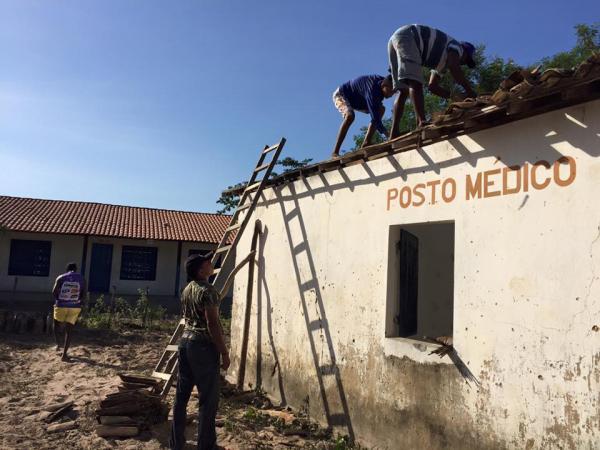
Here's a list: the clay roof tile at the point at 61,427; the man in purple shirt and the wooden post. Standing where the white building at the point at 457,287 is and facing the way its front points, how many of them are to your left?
0

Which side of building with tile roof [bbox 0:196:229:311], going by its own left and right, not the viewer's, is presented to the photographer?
front

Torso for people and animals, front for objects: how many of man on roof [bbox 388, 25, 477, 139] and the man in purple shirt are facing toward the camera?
0

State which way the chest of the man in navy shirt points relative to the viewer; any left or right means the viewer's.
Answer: facing to the right of the viewer

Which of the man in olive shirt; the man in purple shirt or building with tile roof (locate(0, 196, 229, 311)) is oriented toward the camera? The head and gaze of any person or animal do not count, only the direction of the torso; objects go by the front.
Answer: the building with tile roof

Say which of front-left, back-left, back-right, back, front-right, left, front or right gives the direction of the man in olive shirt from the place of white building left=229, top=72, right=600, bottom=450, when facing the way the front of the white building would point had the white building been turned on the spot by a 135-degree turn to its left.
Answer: back

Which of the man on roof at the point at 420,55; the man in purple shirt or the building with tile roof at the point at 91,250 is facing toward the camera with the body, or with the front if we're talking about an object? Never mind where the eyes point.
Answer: the building with tile roof

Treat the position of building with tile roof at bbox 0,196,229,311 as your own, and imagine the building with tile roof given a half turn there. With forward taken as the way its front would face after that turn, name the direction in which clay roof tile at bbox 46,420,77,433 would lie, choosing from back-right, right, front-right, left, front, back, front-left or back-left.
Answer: back

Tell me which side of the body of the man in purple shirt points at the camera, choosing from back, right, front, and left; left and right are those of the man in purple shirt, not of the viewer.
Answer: back

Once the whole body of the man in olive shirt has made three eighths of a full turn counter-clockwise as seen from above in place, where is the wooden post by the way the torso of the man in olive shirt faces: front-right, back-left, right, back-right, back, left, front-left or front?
right

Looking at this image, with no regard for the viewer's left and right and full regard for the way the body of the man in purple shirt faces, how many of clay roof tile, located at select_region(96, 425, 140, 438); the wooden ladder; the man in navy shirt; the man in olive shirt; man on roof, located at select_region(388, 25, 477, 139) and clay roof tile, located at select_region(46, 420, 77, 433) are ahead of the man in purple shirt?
0

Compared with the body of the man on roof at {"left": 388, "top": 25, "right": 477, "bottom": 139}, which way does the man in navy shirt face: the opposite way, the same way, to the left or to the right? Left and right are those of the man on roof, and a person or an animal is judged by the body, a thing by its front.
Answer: the same way

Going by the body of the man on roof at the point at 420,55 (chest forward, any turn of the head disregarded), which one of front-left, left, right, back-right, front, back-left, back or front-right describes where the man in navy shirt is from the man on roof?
back-left

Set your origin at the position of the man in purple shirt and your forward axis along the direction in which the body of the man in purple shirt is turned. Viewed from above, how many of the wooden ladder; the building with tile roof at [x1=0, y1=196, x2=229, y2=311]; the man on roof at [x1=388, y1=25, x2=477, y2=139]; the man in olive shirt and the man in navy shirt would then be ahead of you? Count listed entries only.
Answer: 1

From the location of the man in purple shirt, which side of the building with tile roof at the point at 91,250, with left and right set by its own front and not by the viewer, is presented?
front

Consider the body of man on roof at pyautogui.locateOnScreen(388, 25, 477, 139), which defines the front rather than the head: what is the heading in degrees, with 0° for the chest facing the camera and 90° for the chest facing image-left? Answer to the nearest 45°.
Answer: approximately 270°

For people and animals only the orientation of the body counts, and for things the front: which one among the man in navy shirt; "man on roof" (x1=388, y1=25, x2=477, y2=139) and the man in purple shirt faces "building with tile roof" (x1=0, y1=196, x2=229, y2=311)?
the man in purple shirt
